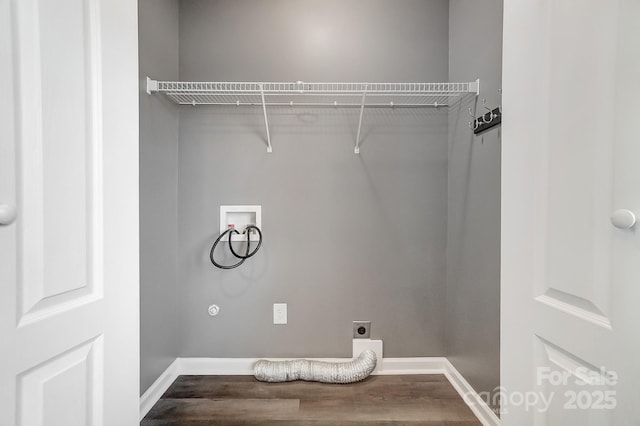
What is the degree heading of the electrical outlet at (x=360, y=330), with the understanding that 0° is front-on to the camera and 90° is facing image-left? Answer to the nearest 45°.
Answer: approximately 0°

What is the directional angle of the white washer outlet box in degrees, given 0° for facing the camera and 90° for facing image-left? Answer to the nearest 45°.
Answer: approximately 0°

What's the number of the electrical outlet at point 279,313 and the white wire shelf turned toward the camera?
2

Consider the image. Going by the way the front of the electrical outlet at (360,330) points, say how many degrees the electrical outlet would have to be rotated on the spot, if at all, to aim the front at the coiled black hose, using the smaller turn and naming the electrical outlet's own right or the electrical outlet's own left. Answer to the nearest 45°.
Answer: approximately 90° to the electrical outlet's own right
